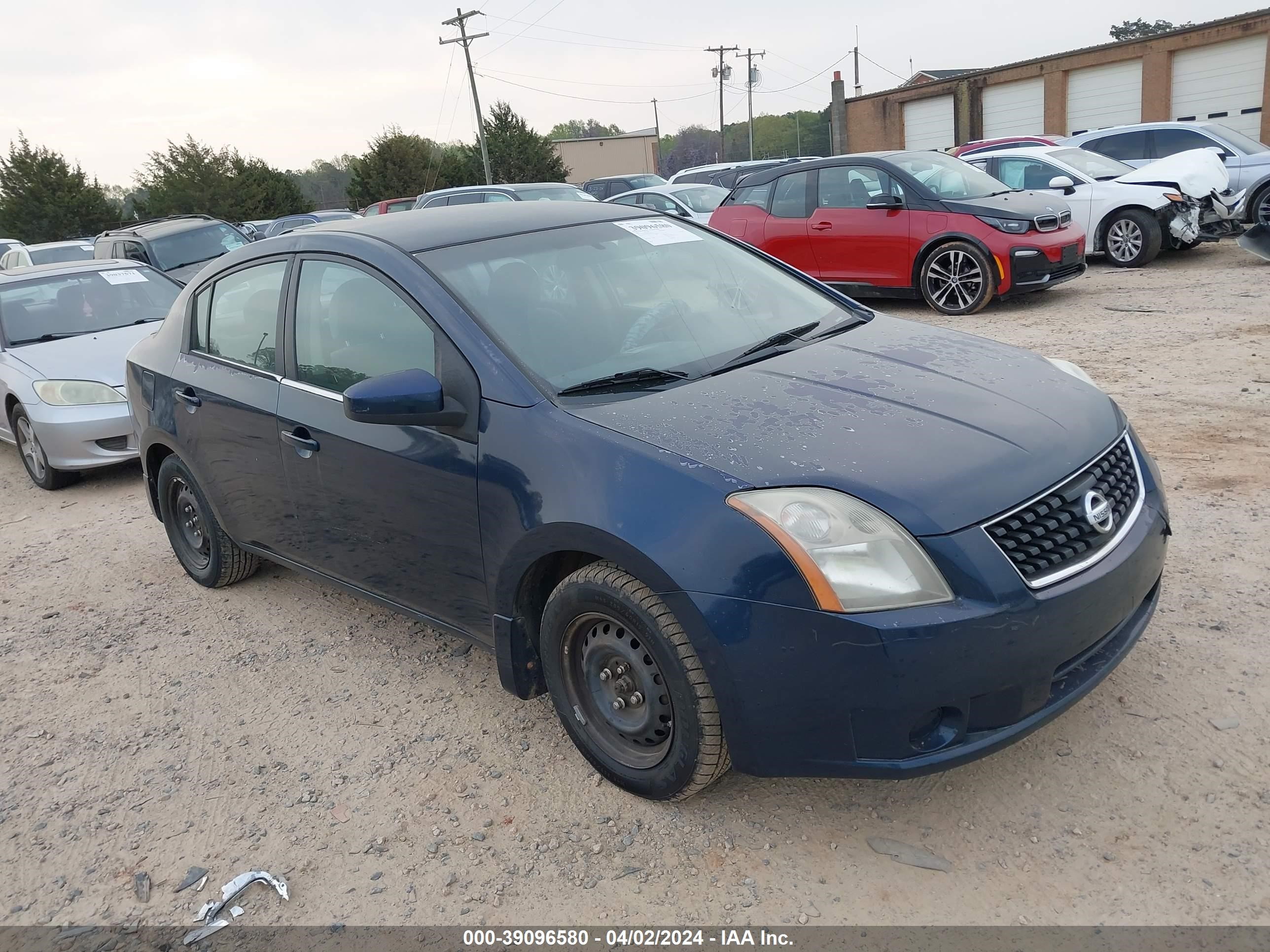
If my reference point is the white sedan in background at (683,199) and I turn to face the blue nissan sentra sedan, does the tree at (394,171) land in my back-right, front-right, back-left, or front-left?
back-right

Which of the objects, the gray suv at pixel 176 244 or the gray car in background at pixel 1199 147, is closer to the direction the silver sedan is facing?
the gray car in background

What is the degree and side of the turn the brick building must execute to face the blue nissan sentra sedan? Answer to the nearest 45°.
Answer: approximately 45° to its left

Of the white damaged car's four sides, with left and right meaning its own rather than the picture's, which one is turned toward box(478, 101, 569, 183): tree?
back

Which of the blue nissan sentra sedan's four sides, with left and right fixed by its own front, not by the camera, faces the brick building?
left

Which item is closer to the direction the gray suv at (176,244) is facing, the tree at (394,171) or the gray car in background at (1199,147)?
the gray car in background

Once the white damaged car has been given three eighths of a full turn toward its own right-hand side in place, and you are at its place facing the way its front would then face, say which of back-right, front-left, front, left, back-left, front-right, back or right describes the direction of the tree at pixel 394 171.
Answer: front-right

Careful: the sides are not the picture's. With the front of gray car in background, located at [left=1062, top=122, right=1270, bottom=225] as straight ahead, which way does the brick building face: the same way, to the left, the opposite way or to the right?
to the right
